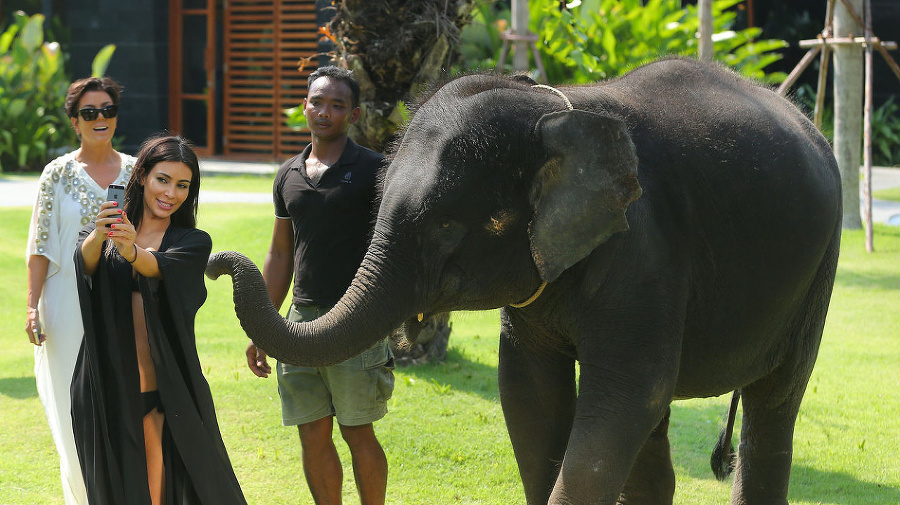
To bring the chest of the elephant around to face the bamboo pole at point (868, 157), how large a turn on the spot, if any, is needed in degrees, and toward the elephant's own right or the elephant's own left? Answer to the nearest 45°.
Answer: approximately 135° to the elephant's own right

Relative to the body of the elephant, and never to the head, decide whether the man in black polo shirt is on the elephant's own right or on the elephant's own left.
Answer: on the elephant's own right

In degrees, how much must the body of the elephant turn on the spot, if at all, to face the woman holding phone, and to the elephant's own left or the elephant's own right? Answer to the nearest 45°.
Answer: approximately 45° to the elephant's own right

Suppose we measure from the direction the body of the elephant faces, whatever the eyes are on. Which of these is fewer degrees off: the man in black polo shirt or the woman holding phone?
the woman holding phone

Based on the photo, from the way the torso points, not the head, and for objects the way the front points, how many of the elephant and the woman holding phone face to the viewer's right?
0

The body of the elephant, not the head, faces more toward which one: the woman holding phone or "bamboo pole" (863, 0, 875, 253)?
the woman holding phone

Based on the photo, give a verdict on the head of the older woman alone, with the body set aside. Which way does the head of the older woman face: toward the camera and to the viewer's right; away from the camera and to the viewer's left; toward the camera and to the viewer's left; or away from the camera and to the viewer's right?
toward the camera and to the viewer's right

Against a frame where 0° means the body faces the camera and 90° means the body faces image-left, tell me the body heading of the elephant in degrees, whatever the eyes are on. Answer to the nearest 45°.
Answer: approximately 45°

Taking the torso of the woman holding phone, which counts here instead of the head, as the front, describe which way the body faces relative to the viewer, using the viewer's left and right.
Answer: facing the viewer and to the left of the viewer

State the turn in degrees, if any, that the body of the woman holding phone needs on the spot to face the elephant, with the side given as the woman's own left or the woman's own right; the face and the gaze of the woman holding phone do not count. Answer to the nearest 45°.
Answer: approximately 90° to the woman's own left
